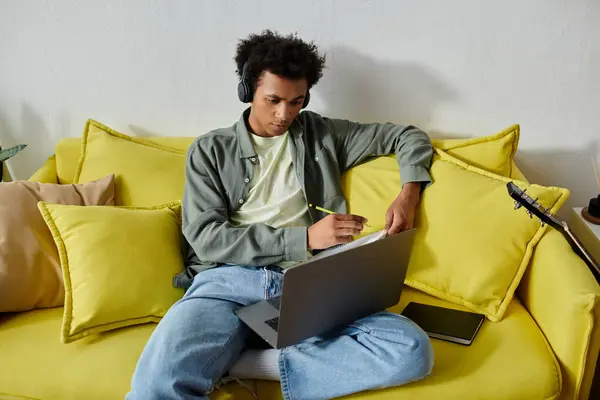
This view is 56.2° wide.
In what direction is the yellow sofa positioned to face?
toward the camera
